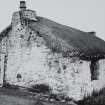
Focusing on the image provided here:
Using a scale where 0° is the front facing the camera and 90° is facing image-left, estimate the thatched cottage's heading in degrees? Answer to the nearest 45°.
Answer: approximately 315°
